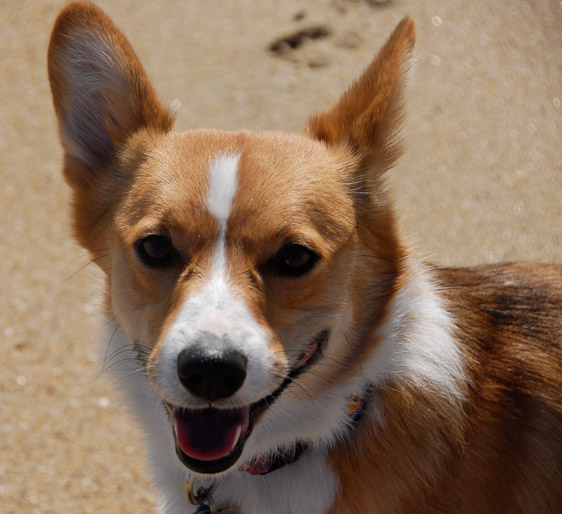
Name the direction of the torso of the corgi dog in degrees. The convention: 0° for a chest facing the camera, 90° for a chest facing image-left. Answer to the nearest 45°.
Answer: approximately 45°
